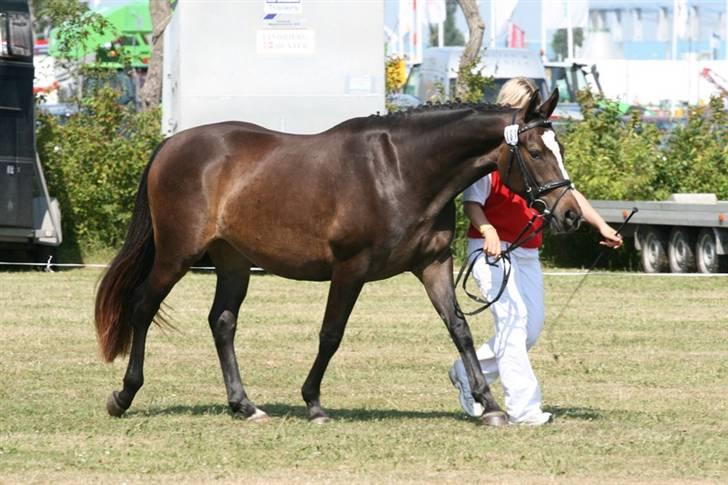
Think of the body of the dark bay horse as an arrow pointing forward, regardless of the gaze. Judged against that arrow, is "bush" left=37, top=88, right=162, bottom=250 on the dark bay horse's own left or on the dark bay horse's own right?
on the dark bay horse's own left

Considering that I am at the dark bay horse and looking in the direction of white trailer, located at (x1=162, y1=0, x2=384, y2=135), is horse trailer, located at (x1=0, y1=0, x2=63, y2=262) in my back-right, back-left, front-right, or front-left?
front-left

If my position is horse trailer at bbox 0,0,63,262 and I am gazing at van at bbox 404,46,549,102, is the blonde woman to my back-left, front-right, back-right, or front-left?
back-right

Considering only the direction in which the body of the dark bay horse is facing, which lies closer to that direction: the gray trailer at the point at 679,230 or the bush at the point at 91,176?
the gray trailer

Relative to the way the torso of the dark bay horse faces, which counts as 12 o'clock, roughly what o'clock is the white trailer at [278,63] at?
The white trailer is roughly at 9 o'clock from the dark bay horse.

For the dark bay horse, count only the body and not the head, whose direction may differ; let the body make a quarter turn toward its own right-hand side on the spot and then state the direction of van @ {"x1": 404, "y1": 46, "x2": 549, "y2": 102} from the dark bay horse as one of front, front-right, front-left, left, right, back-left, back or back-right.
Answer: back

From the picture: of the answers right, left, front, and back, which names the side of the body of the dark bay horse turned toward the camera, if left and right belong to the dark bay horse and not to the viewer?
right

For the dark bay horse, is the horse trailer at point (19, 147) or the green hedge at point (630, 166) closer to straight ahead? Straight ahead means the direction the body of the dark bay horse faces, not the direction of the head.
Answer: the green hedge

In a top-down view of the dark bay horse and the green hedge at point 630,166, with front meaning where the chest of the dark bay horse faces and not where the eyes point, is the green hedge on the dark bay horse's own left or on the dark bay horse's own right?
on the dark bay horse's own left
